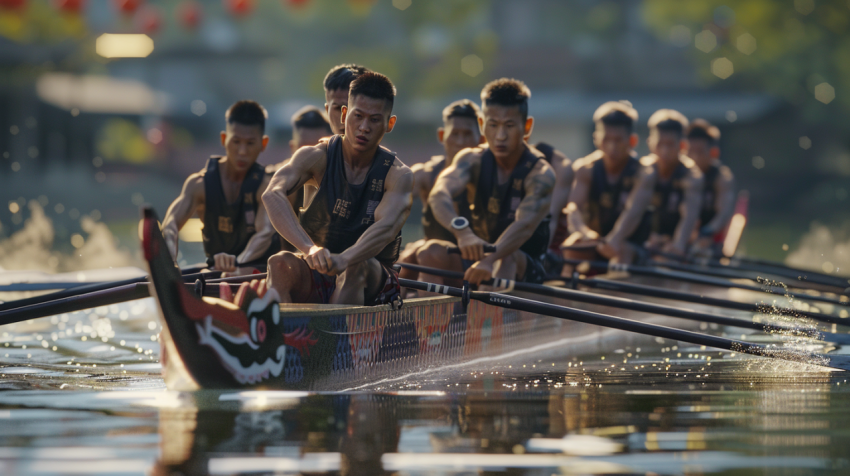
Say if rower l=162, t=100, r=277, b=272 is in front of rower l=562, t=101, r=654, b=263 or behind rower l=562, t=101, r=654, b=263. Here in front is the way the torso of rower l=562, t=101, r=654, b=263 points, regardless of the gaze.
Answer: in front

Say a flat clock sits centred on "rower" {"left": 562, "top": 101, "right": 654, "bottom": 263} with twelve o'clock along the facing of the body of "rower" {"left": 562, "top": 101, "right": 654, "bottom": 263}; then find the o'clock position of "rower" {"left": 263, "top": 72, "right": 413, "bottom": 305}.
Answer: "rower" {"left": 263, "top": 72, "right": 413, "bottom": 305} is roughly at 11 o'clock from "rower" {"left": 562, "top": 101, "right": 654, "bottom": 263}.

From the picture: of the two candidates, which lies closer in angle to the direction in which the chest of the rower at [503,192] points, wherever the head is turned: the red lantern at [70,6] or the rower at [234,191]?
the rower

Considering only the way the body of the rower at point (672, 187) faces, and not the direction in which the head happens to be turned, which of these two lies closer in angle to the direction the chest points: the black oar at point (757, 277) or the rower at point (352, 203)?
the rower

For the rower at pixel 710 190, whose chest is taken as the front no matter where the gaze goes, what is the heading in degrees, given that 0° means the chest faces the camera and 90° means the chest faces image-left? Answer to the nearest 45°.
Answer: approximately 45°

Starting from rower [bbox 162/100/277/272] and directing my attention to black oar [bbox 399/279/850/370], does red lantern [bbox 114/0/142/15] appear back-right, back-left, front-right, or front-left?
back-left

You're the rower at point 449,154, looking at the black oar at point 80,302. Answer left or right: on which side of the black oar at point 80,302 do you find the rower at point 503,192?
left
